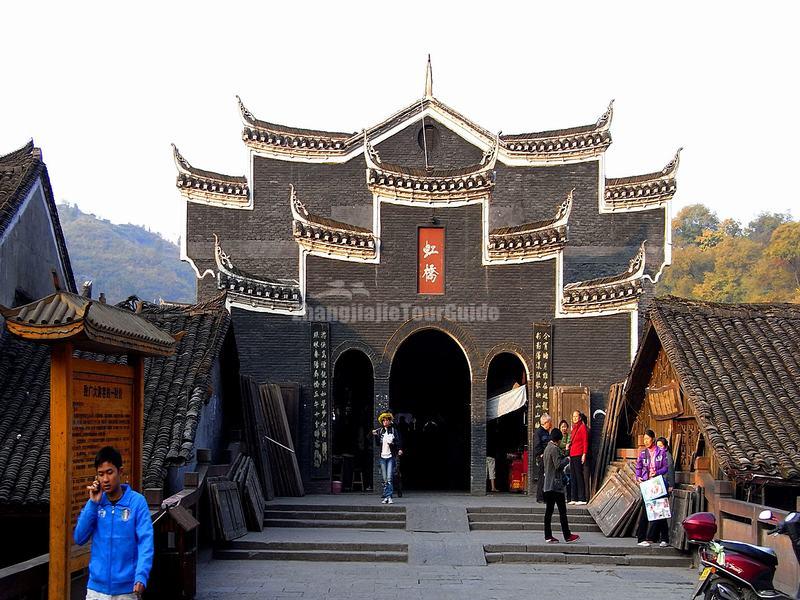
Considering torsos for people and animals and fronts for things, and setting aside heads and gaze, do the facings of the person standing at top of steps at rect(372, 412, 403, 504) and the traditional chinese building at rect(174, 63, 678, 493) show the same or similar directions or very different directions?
same or similar directions

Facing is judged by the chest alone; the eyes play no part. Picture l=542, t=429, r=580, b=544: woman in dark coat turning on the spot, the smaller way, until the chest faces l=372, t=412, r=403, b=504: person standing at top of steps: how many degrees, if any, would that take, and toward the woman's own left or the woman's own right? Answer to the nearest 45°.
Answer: approximately 135° to the woman's own left

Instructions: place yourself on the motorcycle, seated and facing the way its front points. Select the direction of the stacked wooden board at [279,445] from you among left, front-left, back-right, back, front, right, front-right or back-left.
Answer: left

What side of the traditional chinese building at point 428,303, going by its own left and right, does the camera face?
front

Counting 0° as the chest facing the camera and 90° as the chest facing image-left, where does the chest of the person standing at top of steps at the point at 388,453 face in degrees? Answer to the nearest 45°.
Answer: approximately 0°

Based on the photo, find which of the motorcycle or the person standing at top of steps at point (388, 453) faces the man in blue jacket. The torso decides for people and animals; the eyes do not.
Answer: the person standing at top of steps

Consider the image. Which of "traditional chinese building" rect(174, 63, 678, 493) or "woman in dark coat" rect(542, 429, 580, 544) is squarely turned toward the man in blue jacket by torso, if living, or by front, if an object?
the traditional chinese building

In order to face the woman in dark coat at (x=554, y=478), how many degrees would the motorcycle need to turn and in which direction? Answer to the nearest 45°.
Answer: approximately 90° to its left

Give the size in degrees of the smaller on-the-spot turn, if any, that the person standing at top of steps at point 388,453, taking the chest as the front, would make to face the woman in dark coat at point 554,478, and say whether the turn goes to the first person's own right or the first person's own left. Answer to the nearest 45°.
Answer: approximately 45° to the first person's own left

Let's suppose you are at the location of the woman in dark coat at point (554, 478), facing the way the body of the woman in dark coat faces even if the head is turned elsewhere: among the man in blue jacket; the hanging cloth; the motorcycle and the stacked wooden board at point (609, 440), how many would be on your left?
2

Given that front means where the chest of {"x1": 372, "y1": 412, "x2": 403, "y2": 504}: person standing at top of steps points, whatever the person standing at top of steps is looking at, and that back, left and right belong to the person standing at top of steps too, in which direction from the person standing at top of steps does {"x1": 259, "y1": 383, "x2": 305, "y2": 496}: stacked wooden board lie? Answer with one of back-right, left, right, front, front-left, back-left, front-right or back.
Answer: back-right
